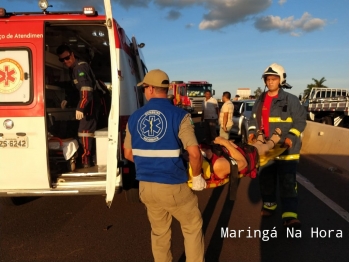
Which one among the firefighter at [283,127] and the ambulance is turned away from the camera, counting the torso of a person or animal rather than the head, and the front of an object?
the ambulance

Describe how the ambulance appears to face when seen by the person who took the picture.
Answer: facing away from the viewer

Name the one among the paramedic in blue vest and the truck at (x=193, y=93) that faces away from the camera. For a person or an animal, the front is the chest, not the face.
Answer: the paramedic in blue vest

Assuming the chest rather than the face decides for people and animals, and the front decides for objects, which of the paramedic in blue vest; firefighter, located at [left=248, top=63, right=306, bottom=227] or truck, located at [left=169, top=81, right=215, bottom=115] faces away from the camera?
the paramedic in blue vest

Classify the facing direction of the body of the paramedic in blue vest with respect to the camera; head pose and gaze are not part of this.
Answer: away from the camera

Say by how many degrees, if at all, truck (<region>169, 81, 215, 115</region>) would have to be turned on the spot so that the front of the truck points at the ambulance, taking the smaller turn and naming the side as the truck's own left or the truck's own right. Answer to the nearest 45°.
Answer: approximately 45° to the truck's own right

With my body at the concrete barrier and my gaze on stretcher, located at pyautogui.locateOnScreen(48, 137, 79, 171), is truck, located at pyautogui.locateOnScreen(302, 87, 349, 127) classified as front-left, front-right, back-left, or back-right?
back-right

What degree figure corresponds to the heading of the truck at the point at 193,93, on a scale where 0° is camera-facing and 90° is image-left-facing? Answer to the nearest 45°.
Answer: approximately 315°

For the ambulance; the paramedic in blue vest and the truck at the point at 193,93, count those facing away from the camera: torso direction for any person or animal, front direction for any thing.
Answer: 2

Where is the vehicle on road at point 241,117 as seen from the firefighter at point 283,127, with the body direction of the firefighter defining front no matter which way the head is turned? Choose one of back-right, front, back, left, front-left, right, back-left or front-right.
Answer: back-right

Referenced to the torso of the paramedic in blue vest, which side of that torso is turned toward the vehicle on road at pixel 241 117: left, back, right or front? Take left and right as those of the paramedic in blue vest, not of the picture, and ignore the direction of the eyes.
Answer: front

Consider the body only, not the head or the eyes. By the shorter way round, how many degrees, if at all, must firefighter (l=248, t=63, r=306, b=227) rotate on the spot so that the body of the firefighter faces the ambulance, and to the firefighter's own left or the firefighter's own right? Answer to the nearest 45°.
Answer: approximately 45° to the firefighter's own right
